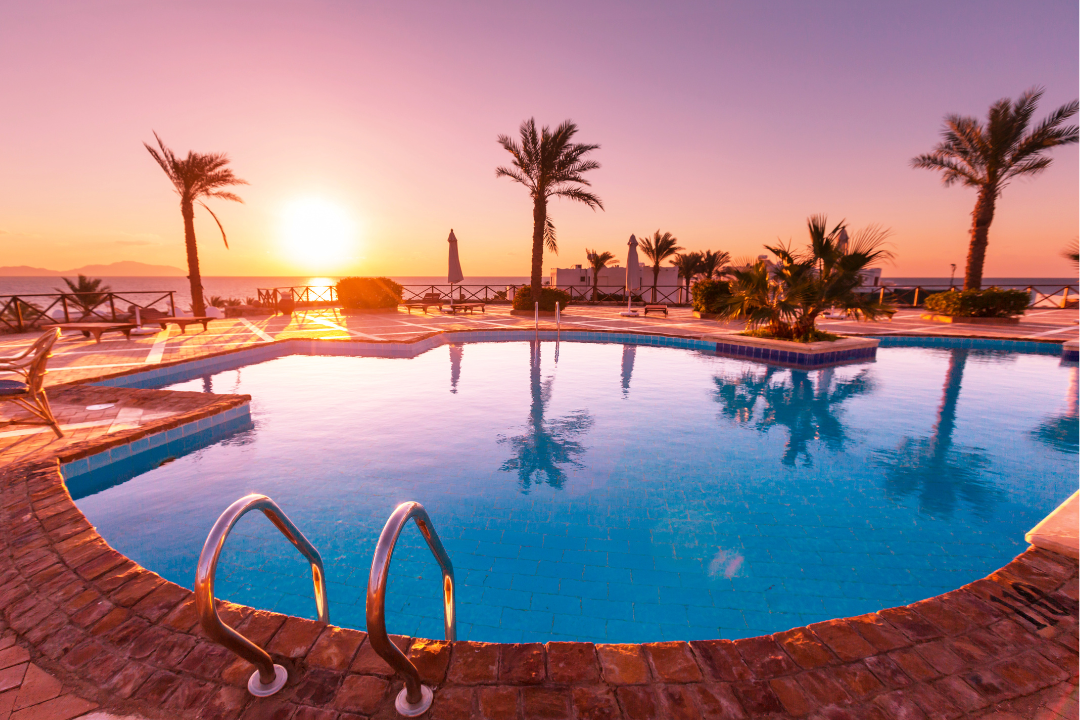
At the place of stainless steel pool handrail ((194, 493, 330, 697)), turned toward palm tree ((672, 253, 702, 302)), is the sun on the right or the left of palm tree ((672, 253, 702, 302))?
left

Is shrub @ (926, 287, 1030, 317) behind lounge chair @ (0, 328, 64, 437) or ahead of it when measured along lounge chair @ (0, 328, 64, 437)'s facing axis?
behind

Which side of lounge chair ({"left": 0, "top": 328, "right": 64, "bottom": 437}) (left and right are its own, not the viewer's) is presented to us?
left

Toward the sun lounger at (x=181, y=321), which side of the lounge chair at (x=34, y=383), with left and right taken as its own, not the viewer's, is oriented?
right

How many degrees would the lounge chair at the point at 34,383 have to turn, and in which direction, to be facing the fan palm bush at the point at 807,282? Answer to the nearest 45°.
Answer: approximately 180°

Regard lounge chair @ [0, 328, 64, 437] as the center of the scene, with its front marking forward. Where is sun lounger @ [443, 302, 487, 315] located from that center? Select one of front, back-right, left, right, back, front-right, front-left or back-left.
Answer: back-right
